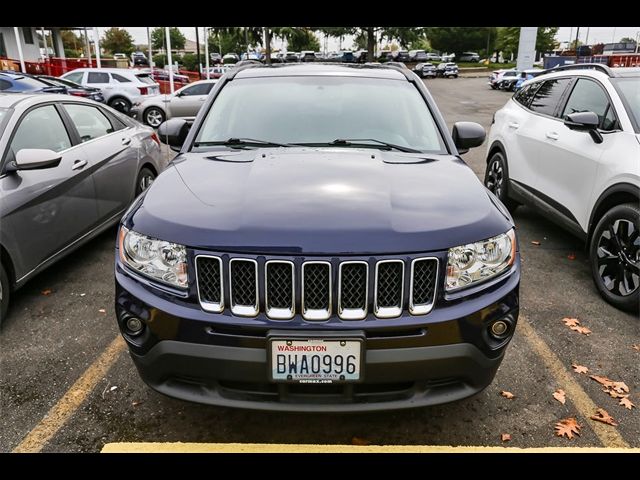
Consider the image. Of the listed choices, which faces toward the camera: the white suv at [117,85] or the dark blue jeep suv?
the dark blue jeep suv

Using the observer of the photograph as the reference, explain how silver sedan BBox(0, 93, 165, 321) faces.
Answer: facing the viewer and to the left of the viewer

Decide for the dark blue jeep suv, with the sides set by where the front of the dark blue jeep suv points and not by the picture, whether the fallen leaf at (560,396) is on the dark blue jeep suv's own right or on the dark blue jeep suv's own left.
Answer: on the dark blue jeep suv's own left

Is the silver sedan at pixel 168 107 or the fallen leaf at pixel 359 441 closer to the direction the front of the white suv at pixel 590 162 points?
the fallen leaf

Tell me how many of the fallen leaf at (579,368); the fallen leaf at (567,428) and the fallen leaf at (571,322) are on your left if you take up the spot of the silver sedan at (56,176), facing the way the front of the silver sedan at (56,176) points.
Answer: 3

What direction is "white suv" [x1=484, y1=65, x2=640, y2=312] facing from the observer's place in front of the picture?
facing the viewer and to the right of the viewer

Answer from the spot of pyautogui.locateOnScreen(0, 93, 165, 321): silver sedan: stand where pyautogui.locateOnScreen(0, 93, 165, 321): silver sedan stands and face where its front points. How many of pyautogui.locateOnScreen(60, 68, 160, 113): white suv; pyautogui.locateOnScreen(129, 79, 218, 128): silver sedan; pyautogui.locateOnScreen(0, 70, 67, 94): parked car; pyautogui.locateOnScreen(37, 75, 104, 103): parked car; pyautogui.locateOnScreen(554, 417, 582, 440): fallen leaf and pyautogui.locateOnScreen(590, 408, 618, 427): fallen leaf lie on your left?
2

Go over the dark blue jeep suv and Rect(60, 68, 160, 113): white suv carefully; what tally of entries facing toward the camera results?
1

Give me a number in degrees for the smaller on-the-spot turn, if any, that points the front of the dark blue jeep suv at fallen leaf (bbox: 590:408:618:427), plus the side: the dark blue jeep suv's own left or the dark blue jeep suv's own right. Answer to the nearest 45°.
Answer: approximately 90° to the dark blue jeep suv's own left

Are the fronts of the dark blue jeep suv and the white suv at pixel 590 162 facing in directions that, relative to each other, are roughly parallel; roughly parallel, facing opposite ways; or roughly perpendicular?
roughly parallel

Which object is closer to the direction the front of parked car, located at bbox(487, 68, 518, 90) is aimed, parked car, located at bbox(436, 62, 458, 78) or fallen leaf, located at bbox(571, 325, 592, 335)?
the fallen leaf

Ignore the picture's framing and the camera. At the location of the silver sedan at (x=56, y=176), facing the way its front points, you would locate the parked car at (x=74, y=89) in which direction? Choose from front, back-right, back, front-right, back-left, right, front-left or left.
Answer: back-right

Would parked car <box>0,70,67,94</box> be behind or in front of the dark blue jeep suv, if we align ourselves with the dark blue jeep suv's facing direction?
behind

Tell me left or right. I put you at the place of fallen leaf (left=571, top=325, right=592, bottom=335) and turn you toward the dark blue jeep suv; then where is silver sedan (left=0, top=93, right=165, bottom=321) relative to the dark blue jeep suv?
left

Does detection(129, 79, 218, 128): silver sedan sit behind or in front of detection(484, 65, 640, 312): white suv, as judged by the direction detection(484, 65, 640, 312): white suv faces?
behind

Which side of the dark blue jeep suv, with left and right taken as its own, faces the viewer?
front

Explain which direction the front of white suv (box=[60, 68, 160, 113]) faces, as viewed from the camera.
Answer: facing away from the viewer and to the left of the viewer

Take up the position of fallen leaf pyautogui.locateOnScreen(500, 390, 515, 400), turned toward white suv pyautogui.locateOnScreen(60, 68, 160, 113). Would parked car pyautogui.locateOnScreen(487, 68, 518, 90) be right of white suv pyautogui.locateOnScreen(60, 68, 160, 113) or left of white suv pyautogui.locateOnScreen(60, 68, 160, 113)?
right
